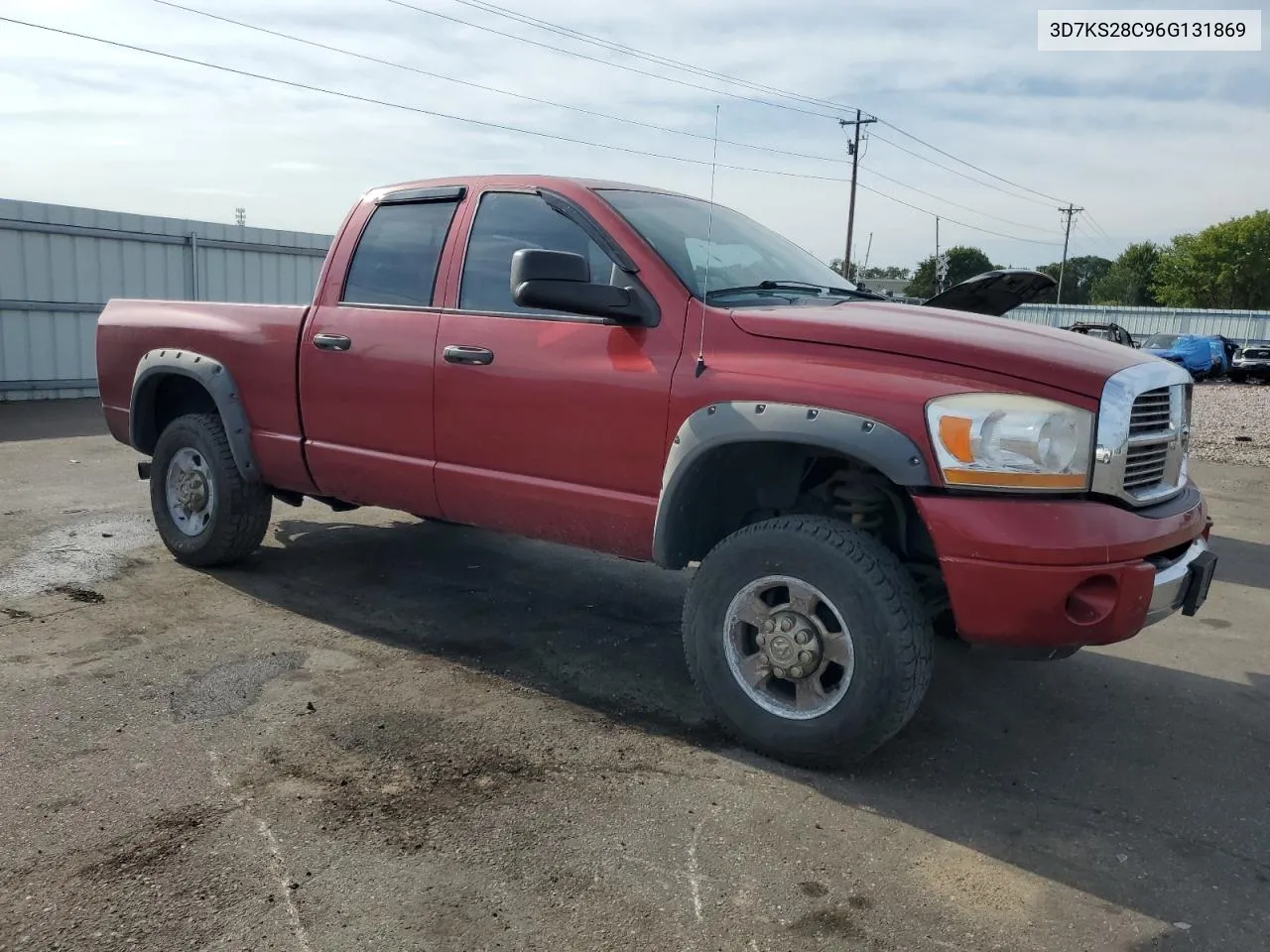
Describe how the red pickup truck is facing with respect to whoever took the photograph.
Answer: facing the viewer and to the right of the viewer

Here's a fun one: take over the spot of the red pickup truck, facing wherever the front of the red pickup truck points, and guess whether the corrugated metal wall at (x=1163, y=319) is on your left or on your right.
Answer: on your left

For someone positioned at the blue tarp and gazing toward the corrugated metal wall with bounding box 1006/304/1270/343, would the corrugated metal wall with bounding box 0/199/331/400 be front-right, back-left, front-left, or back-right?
back-left

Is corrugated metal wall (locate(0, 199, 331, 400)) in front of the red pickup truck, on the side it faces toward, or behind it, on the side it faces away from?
behind

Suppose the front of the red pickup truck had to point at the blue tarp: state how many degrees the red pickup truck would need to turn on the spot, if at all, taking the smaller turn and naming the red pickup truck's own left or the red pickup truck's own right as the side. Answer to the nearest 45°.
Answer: approximately 90° to the red pickup truck's own left
